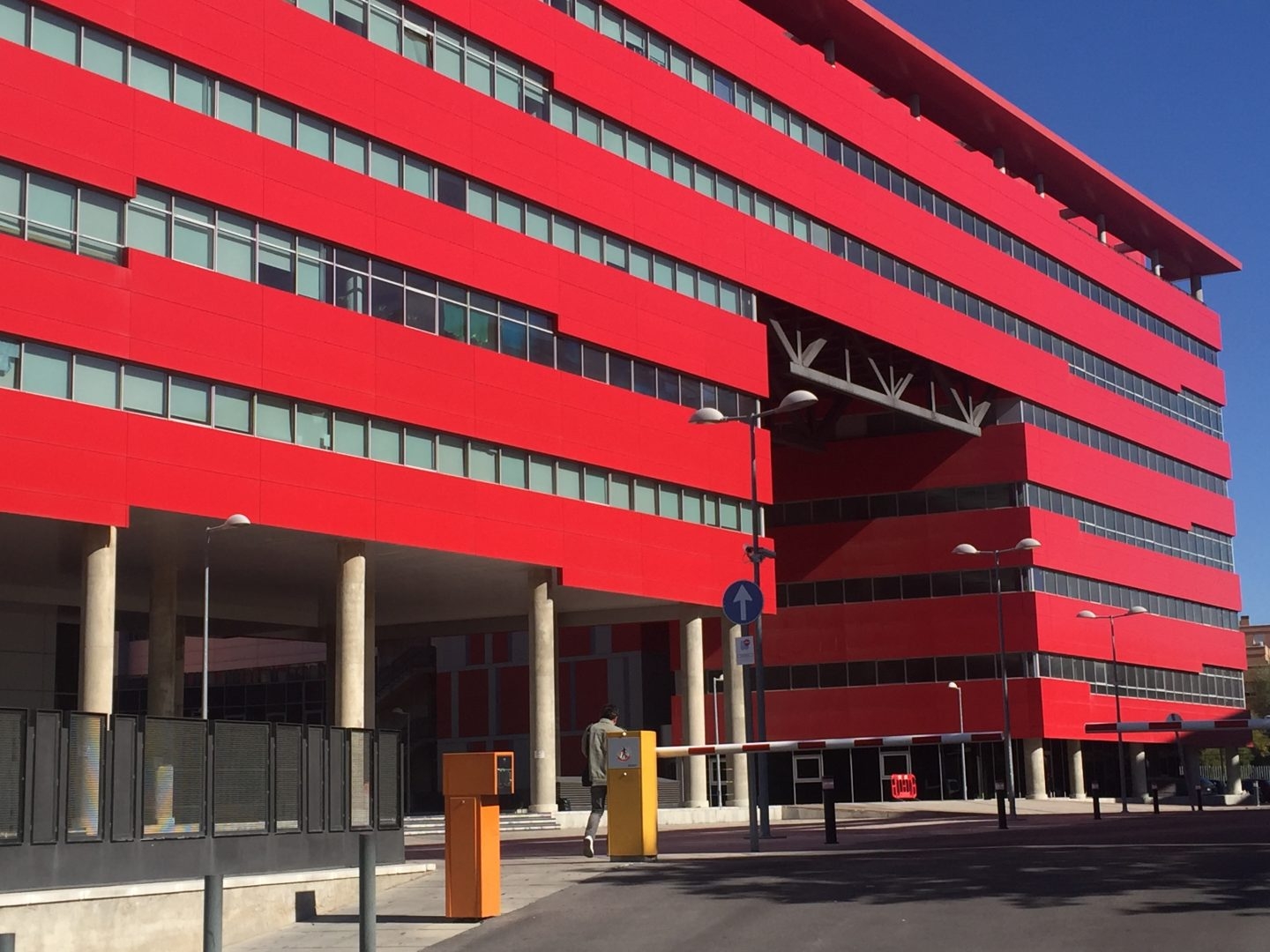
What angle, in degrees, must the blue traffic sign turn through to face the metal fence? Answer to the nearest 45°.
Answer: approximately 45° to its right

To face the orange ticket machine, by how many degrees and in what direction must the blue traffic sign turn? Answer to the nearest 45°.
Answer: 0° — it already faces it

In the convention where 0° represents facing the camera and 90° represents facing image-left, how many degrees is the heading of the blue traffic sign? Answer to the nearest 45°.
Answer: approximately 0°
